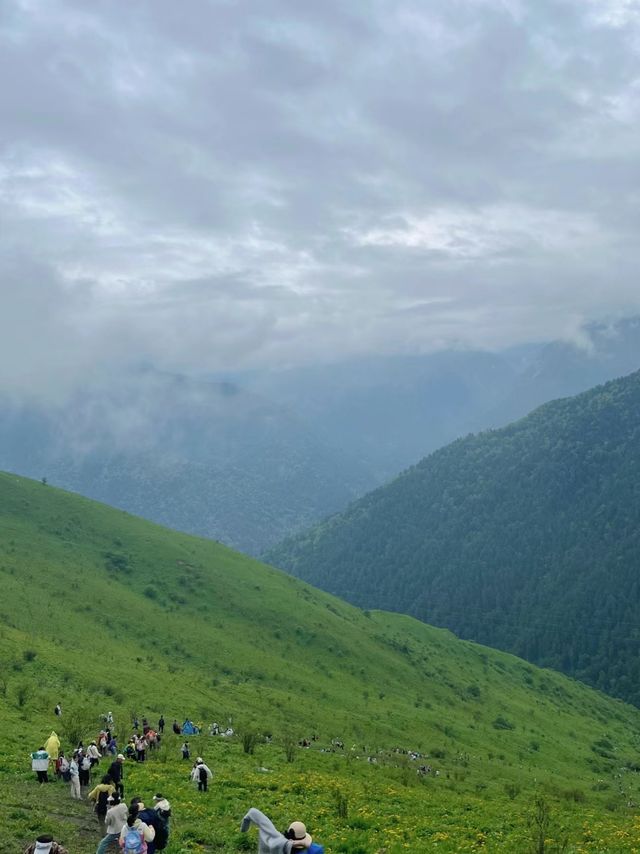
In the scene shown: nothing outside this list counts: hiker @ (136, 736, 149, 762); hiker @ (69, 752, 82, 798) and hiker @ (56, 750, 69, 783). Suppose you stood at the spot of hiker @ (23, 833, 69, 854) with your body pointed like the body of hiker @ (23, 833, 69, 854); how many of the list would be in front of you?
3

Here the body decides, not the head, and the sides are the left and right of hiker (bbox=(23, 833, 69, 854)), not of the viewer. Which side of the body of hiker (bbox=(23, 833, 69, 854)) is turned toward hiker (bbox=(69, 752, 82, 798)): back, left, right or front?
front

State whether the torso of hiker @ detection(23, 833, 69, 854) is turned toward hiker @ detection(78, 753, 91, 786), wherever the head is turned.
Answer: yes

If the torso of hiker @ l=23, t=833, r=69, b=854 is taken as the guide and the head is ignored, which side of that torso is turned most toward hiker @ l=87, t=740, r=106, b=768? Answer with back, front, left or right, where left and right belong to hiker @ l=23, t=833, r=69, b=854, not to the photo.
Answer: front

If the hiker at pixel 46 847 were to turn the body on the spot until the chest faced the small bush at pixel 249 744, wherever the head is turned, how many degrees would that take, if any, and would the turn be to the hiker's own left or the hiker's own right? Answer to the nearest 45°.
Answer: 0° — they already face it

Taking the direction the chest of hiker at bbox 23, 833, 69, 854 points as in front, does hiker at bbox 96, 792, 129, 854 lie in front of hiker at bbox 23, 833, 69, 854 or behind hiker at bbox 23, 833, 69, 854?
in front

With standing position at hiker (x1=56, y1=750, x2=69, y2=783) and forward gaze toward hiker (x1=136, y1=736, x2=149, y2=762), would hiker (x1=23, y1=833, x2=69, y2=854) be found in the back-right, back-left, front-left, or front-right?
back-right

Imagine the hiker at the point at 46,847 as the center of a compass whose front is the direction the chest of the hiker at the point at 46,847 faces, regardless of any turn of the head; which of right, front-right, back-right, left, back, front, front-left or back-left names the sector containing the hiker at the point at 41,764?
front

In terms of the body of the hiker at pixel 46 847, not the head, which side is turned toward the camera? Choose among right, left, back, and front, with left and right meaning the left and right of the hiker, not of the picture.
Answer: back

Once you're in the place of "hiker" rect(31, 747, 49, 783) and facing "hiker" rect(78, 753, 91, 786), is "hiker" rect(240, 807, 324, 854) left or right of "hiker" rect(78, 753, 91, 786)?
right

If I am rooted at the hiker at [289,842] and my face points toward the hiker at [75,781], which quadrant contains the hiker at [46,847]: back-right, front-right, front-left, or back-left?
front-left

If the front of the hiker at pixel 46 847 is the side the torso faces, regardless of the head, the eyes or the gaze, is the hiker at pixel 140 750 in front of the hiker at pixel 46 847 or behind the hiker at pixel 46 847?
in front

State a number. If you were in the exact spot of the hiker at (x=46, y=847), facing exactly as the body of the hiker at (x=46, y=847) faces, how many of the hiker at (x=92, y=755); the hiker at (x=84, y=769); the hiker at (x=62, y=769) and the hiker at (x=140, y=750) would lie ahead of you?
4
